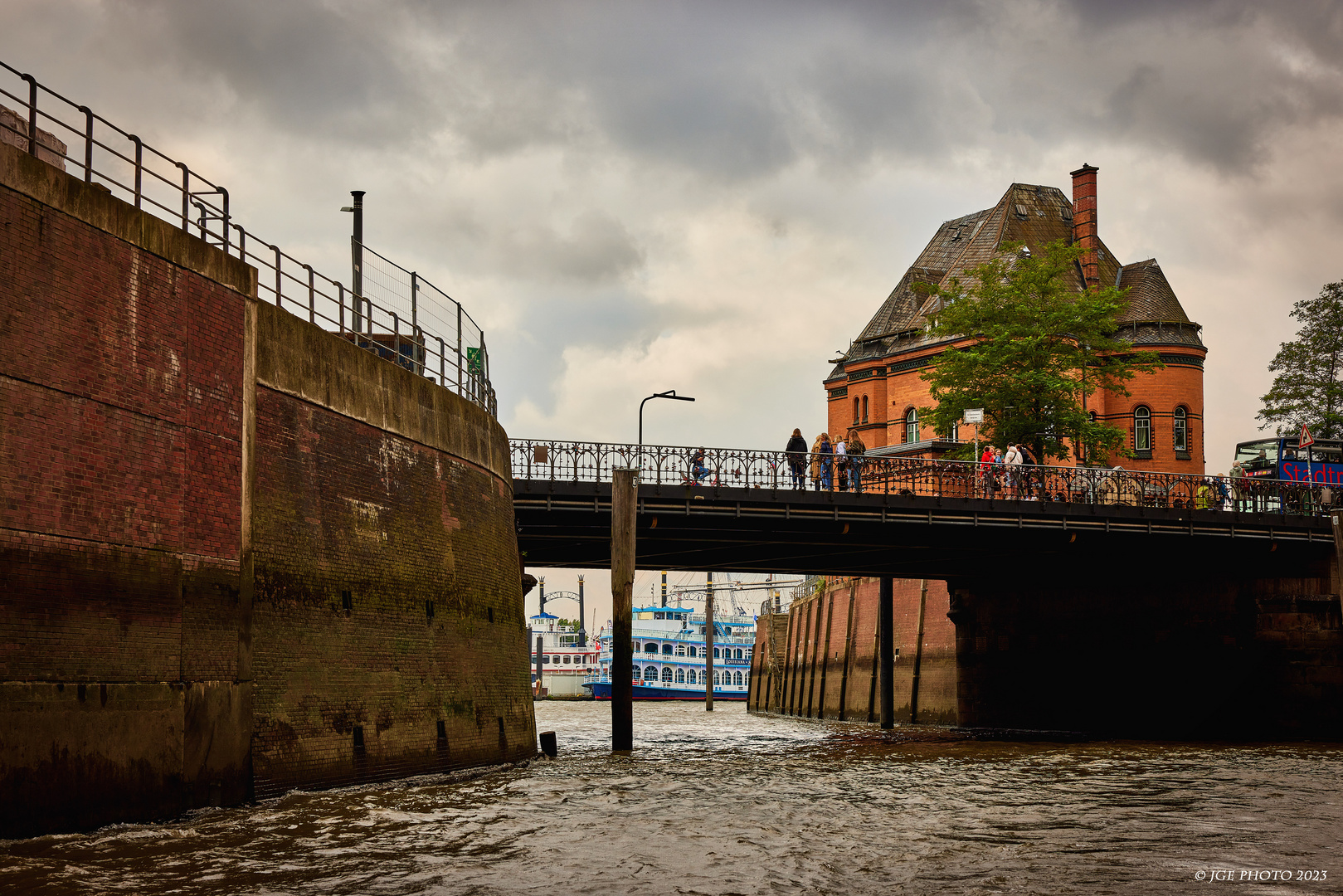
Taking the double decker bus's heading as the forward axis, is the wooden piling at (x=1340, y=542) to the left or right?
on its left

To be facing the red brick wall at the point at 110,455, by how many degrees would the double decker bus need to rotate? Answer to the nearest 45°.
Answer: approximately 45° to its left

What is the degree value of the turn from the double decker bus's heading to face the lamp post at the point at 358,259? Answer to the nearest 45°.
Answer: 0° — it already faces it

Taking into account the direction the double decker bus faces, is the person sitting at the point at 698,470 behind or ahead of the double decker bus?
ahead

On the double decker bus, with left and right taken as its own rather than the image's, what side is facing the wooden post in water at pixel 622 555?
front

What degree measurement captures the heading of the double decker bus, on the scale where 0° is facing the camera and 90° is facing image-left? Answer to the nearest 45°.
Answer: approximately 45°

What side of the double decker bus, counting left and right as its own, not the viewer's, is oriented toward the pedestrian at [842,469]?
front
